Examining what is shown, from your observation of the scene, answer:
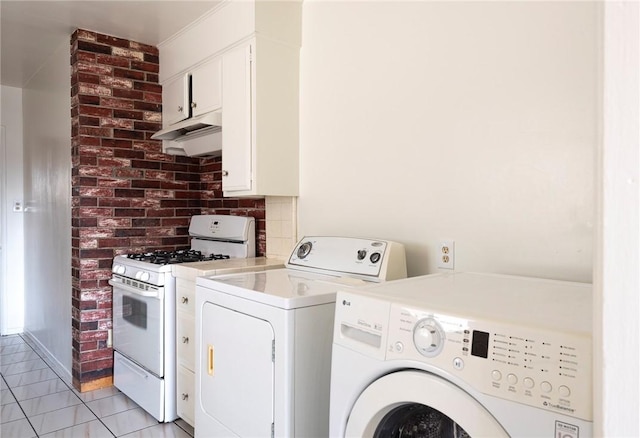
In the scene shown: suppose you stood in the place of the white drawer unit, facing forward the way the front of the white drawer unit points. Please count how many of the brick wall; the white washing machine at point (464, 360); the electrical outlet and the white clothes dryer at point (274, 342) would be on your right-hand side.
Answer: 1

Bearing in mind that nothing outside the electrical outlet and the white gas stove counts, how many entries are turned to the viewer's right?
0

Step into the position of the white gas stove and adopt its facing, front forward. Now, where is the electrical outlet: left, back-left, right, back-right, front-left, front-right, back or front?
left

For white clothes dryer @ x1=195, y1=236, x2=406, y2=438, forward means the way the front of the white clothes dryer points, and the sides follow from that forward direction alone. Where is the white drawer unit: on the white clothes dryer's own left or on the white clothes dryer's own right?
on the white clothes dryer's own right

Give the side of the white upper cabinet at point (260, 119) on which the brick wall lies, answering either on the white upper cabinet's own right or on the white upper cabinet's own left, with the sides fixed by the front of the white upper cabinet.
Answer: on the white upper cabinet's own right

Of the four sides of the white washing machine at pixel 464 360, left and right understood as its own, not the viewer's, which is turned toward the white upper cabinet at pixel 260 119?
right

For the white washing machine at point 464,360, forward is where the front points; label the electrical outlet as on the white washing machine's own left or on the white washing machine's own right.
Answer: on the white washing machine's own right

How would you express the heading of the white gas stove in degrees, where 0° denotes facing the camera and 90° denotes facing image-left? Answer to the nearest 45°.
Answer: approximately 45°

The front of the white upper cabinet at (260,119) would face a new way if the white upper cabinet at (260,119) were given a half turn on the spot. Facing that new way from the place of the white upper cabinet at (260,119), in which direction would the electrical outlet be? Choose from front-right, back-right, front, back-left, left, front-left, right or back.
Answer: right

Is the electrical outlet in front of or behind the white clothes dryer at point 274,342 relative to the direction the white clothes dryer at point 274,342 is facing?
behind

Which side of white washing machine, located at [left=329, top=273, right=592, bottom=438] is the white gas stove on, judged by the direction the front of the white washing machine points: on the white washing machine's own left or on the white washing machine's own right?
on the white washing machine's own right
